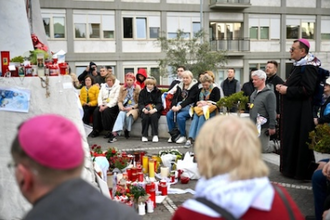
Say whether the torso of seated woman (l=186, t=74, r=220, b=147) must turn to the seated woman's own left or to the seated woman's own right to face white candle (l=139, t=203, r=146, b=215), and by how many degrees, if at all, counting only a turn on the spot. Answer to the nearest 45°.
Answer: approximately 45° to the seated woman's own left

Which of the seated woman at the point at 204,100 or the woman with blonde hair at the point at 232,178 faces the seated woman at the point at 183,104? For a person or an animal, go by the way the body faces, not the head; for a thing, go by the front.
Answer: the woman with blonde hair

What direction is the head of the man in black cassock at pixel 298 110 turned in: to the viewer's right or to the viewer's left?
to the viewer's left

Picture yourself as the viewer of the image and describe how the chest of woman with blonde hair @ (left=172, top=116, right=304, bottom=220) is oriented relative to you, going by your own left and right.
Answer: facing away from the viewer

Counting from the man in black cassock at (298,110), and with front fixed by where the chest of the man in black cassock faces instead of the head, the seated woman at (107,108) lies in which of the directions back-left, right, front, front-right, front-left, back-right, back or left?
front-right

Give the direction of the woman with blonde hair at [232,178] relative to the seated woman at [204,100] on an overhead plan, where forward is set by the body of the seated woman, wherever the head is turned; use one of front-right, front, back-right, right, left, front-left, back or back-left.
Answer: front-left

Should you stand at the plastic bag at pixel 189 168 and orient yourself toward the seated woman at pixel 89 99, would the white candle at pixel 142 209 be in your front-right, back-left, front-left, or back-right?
back-left

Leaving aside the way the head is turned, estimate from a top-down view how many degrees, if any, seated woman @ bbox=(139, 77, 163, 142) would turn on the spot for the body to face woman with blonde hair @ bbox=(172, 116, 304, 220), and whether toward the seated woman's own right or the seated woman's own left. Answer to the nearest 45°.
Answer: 0° — they already face them

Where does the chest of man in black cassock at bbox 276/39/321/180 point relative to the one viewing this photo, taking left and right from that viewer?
facing to the left of the viewer

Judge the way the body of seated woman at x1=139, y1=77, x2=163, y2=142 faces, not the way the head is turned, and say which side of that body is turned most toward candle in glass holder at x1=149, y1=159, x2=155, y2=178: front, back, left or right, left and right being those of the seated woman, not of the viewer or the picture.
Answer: front

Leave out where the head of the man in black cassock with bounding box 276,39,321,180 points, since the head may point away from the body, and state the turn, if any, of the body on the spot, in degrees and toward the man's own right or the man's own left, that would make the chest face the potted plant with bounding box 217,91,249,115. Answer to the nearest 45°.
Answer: approximately 45° to the man's own right

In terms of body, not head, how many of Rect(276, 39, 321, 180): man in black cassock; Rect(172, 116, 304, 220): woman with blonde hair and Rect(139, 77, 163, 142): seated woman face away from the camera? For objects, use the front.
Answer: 1

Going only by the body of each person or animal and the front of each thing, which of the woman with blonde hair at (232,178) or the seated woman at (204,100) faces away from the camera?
the woman with blonde hair

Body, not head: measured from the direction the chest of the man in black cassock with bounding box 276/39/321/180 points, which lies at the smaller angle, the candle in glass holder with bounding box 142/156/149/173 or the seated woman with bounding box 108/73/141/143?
the candle in glass holder

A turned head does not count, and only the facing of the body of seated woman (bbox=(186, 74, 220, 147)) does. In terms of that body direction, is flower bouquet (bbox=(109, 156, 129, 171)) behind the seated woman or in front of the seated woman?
in front

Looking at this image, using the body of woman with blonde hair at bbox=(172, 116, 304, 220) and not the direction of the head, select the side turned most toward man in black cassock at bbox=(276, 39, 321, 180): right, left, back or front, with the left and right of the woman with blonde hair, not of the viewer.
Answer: front
